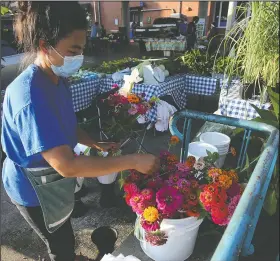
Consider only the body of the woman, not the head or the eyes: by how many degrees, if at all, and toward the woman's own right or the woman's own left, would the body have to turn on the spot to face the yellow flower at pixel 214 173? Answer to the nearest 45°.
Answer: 0° — they already face it

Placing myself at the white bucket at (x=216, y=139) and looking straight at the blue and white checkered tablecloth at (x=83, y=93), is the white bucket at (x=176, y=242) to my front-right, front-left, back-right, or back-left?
back-left

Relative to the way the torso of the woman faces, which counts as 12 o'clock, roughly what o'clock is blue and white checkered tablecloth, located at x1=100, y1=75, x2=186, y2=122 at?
The blue and white checkered tablecloth is roughly at 10 o'clock from the woman.

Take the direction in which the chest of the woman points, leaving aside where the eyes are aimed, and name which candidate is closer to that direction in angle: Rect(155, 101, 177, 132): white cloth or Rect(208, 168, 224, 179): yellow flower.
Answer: the yellow flower

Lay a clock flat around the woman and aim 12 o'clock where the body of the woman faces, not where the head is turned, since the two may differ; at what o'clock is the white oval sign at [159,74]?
The white oval sign is roughly at 10 o'clock from the woman.

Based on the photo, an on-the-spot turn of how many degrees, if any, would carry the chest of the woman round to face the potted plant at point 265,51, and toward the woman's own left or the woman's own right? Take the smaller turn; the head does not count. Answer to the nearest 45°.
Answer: approximately 45° to the woman's own left

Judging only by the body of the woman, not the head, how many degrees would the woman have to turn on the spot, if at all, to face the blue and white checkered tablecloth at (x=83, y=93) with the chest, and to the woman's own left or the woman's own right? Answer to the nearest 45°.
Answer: approximately 90° to the woman's own left

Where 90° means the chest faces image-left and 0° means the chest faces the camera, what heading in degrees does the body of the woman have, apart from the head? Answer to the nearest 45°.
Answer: approximately 270°
